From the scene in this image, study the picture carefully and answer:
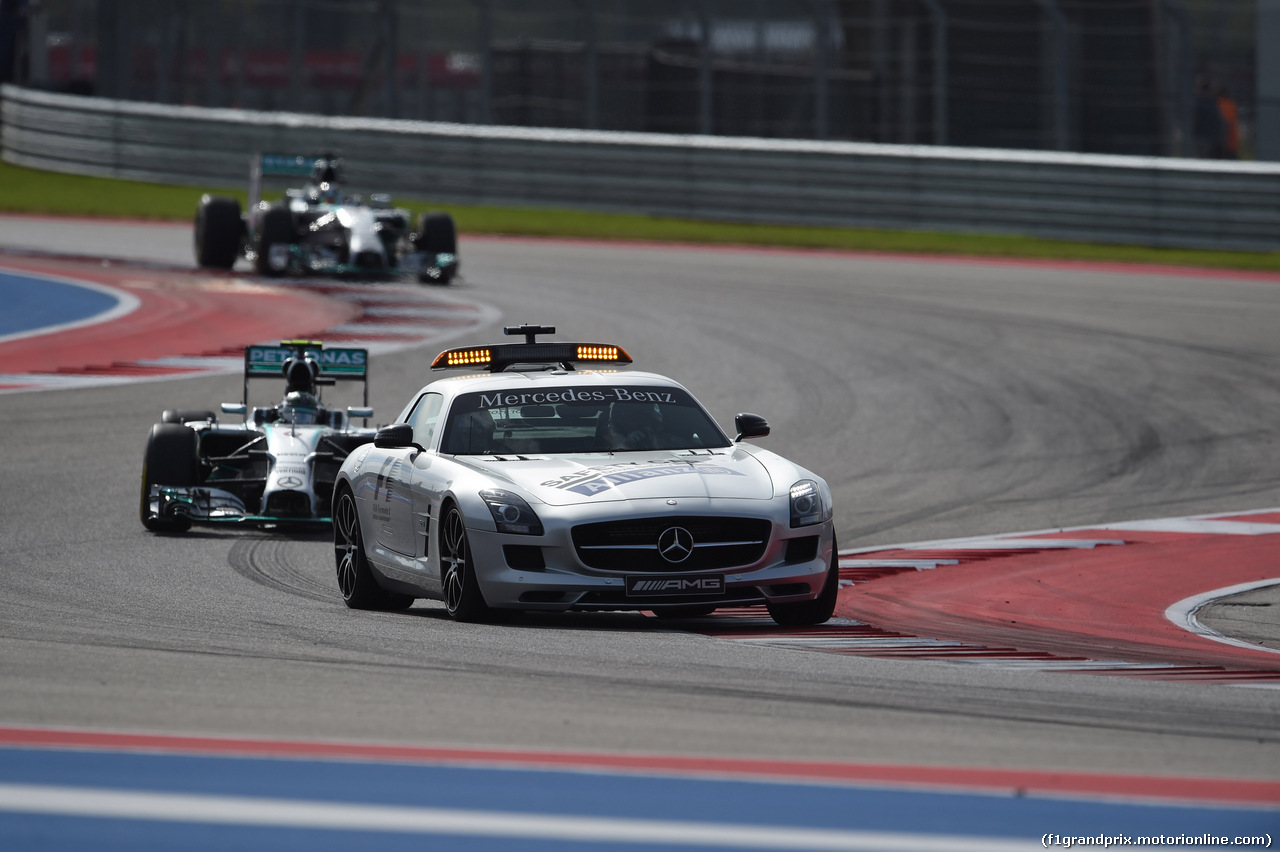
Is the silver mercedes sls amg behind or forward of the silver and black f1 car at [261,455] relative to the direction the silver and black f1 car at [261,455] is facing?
forward

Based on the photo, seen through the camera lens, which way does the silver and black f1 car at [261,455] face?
facing the viewer

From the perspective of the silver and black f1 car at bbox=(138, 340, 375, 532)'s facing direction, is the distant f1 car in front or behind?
behind

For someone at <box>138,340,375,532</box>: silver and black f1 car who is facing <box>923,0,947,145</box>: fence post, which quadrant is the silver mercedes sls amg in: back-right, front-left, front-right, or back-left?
back-right

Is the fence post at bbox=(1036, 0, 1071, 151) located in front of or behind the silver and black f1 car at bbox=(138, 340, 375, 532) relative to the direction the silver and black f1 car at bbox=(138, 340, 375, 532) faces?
behind

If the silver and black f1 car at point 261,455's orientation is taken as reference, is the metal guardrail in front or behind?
behind

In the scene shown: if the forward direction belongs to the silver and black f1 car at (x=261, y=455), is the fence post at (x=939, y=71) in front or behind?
behind

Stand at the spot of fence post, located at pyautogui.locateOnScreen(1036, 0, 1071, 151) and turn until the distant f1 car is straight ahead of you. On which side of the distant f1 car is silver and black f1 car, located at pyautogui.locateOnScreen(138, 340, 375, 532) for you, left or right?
left

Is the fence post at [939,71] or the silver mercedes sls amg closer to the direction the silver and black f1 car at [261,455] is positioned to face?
the silver mercedes sls amg
